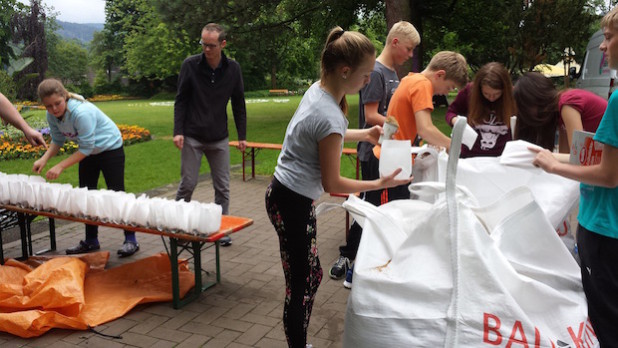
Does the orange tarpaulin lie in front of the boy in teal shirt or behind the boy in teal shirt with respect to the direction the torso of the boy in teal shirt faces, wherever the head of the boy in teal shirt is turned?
in front

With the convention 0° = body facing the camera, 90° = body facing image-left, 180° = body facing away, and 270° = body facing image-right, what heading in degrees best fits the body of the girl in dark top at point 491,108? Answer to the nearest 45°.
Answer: approximately 0°

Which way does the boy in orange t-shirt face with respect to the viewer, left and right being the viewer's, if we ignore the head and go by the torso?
facing to the right of the viewer

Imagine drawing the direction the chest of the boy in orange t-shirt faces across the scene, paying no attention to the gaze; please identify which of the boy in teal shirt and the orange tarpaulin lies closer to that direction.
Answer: the boy in teal shirt

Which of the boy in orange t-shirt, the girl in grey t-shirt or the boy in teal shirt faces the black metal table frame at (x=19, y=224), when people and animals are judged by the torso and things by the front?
the boy in teal shirt

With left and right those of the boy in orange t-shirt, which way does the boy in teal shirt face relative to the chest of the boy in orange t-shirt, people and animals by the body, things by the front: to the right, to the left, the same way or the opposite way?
the opposite way

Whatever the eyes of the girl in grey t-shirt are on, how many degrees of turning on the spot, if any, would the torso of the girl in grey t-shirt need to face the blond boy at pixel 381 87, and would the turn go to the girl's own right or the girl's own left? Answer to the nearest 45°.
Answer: approximately 90° to the girl's own left

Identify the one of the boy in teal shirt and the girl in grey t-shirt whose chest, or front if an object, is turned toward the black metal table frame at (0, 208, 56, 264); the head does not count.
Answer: the boy in teal shirt

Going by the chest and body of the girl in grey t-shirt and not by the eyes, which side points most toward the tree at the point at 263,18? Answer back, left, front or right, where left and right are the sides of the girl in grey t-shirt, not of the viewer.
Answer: left

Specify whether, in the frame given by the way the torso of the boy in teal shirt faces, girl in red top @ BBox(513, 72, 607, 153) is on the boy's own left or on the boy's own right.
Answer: on the boy's own right

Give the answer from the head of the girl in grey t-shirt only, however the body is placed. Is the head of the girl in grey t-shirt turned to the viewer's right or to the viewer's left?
to the viewer's right

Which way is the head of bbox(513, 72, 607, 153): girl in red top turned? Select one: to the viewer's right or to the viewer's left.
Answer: to the viewer's left

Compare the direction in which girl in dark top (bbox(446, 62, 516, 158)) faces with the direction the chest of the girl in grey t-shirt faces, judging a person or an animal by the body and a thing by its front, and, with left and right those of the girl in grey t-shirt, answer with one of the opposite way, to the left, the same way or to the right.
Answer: to the right

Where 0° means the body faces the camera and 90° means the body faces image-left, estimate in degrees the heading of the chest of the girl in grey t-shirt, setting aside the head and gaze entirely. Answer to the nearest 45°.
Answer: approximately 270°

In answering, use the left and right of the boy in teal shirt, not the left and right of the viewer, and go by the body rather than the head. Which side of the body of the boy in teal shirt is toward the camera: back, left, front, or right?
left
